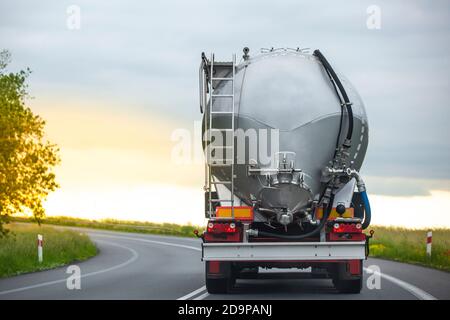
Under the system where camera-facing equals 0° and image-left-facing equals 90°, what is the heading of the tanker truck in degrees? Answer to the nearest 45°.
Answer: approximately 180°

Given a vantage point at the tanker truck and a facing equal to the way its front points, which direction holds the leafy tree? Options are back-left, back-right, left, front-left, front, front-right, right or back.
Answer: front-left
